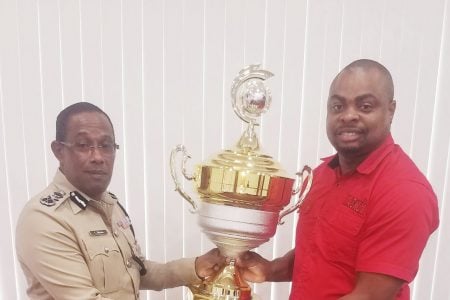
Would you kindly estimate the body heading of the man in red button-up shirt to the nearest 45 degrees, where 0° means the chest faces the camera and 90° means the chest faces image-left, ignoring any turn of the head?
approximately 45°

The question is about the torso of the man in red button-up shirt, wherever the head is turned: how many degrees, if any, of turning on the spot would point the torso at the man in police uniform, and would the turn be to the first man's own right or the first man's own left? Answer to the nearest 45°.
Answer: approximately 45° to the first man's own right
